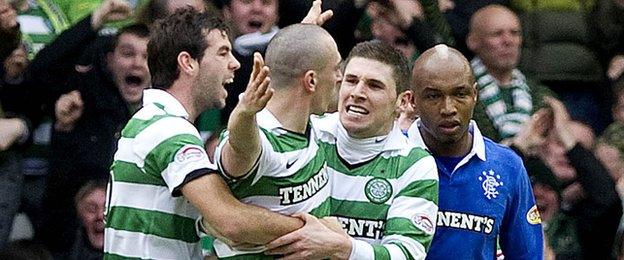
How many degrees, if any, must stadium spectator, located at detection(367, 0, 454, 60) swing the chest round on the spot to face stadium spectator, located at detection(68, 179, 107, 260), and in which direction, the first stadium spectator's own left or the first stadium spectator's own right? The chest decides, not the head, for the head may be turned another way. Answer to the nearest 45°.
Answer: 0° — they already face them

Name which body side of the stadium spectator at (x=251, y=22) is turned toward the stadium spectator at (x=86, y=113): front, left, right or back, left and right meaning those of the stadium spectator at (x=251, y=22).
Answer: right

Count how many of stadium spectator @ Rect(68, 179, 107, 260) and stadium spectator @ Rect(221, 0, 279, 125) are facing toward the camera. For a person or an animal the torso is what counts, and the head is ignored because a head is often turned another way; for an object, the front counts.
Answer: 2

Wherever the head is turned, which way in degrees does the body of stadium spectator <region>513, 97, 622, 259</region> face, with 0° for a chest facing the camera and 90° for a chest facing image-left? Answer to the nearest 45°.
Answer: approximately 45°

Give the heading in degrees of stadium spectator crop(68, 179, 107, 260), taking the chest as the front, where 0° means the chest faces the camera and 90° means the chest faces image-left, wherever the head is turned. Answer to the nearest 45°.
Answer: approximately 0°

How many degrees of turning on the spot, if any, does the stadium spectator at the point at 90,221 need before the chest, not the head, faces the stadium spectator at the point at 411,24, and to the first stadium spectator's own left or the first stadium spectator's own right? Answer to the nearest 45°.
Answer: approximately 90° to the first stadium spectator's own left
